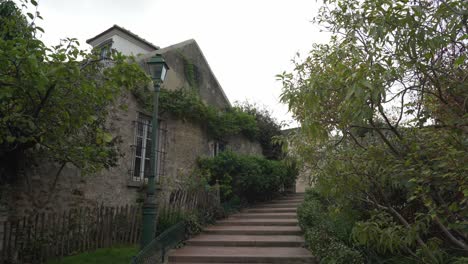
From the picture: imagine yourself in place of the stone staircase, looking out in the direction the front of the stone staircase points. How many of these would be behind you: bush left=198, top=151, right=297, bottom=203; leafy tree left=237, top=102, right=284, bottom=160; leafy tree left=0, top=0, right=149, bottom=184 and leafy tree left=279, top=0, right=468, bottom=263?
2

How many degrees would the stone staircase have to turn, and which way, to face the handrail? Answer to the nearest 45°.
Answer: approximately 45° to its right

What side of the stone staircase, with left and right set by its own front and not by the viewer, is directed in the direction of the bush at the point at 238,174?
back

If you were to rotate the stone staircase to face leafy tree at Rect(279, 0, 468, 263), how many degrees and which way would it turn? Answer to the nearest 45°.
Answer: approximately 90° to its left

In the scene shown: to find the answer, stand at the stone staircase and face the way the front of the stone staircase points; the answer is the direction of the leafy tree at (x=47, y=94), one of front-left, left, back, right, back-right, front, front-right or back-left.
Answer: front-right

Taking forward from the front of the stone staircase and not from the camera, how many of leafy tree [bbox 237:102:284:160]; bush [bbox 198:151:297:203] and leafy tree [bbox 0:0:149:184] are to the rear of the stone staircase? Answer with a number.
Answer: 2

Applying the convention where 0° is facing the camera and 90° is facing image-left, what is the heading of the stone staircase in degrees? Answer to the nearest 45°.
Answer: approximately 0°

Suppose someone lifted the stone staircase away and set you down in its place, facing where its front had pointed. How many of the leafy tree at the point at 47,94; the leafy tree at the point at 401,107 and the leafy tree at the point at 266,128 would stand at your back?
1

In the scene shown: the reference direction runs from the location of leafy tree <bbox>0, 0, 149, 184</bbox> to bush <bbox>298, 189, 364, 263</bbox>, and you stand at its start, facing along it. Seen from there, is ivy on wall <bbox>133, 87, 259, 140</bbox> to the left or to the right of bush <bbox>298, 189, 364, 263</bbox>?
left

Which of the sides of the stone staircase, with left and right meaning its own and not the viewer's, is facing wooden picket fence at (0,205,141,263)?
right

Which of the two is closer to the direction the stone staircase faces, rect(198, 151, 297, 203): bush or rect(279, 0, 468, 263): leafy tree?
the leafy tree

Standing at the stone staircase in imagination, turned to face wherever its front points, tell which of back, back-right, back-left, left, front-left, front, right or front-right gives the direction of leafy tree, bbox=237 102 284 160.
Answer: back
